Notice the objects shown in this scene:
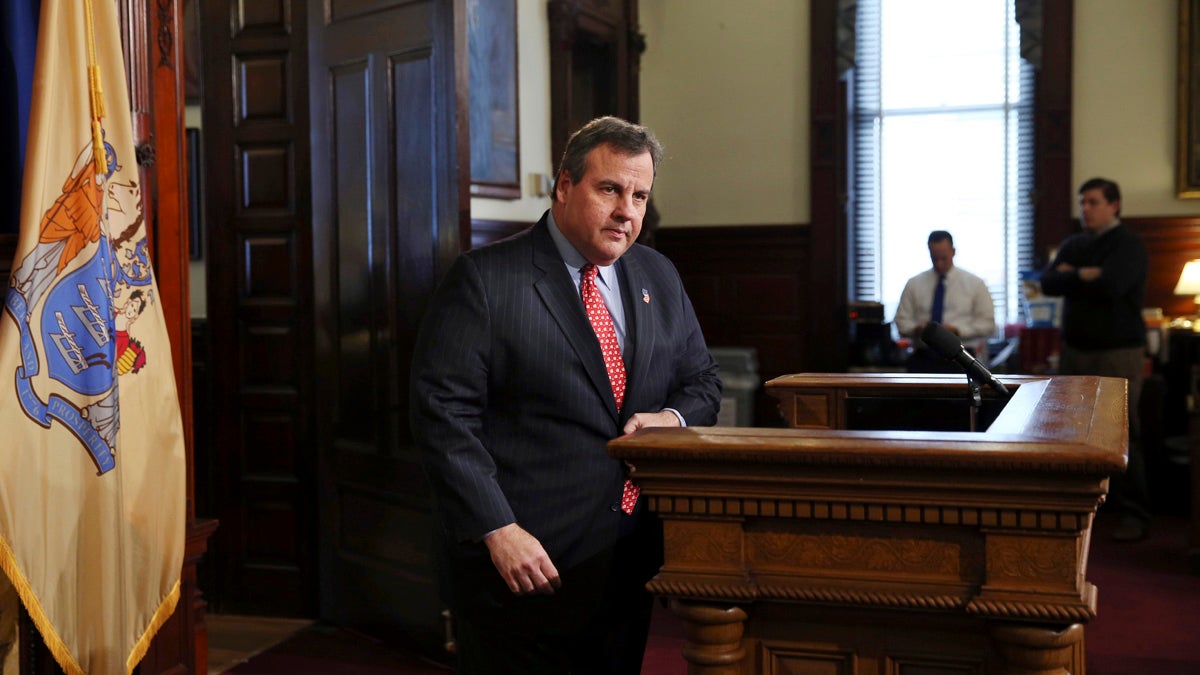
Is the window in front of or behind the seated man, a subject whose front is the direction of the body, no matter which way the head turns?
behind

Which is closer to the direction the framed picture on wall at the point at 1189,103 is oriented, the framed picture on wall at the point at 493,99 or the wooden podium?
the wooden podium

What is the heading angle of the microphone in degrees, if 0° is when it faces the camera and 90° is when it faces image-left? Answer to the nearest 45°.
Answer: approximately 90°

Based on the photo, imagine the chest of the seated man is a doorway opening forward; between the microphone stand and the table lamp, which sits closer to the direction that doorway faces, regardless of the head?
the microphone stand

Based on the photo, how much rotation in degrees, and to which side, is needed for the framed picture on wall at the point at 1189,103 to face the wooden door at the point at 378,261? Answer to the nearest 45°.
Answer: approximately 45° to its right

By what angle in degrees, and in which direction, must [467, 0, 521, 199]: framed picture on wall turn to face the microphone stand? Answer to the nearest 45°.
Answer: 0° — it already faces it

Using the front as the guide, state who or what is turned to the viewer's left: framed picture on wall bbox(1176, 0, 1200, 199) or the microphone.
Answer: the microphone
